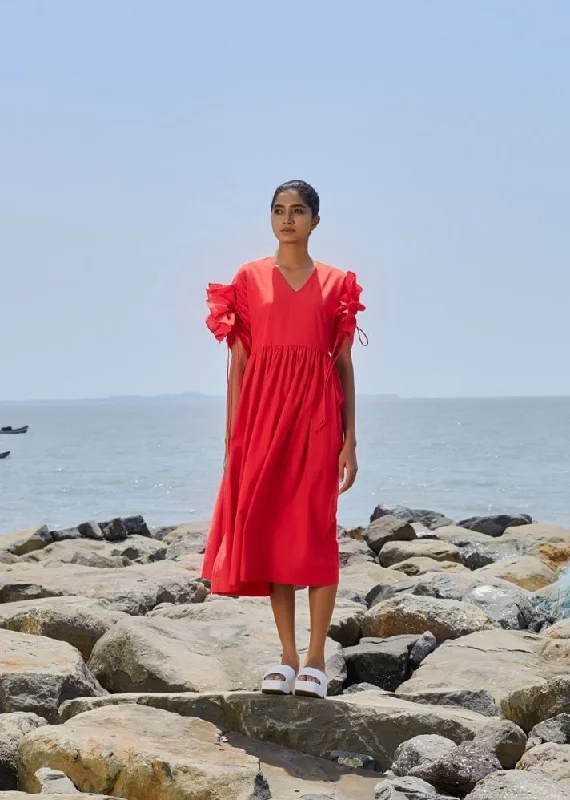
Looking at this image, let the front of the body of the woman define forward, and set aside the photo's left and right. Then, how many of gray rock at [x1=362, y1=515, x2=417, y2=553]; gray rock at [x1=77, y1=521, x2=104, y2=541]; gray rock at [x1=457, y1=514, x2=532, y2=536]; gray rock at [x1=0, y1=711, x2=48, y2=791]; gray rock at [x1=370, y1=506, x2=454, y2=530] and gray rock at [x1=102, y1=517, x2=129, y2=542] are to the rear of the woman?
5

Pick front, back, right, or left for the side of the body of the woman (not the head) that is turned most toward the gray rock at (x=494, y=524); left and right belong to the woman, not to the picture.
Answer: back

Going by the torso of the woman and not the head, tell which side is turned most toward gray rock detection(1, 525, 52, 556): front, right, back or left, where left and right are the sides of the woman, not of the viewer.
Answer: back

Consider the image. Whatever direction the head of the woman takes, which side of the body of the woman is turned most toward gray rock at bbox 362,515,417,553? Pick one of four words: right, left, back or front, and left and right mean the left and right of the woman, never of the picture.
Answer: back

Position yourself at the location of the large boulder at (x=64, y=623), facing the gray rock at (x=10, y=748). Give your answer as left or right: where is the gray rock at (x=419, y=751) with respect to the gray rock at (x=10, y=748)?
left

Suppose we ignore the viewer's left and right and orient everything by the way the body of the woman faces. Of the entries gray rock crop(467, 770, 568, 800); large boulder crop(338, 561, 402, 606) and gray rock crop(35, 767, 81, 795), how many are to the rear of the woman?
1

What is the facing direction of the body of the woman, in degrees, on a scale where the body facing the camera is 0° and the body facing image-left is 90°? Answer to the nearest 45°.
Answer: approximately 0°

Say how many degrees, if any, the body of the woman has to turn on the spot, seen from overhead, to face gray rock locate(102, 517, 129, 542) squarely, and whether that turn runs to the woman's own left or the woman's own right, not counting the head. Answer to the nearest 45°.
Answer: approximately 180°

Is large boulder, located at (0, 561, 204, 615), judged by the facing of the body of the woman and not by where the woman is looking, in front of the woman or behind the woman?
behind

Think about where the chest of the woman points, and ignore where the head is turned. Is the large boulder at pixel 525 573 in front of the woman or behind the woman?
behind

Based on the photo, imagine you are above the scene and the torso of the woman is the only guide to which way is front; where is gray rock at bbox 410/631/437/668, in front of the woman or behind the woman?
behind

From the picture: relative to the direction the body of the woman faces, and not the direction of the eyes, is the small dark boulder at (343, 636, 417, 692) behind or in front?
behind

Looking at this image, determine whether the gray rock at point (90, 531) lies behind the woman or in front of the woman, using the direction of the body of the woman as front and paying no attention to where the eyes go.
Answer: behind
